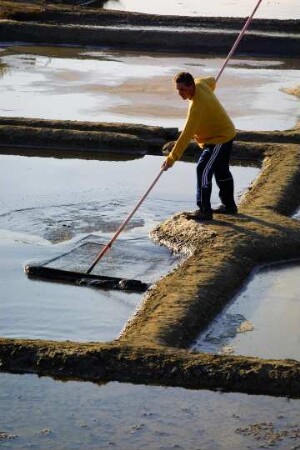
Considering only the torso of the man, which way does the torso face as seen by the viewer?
to the viewer's left
